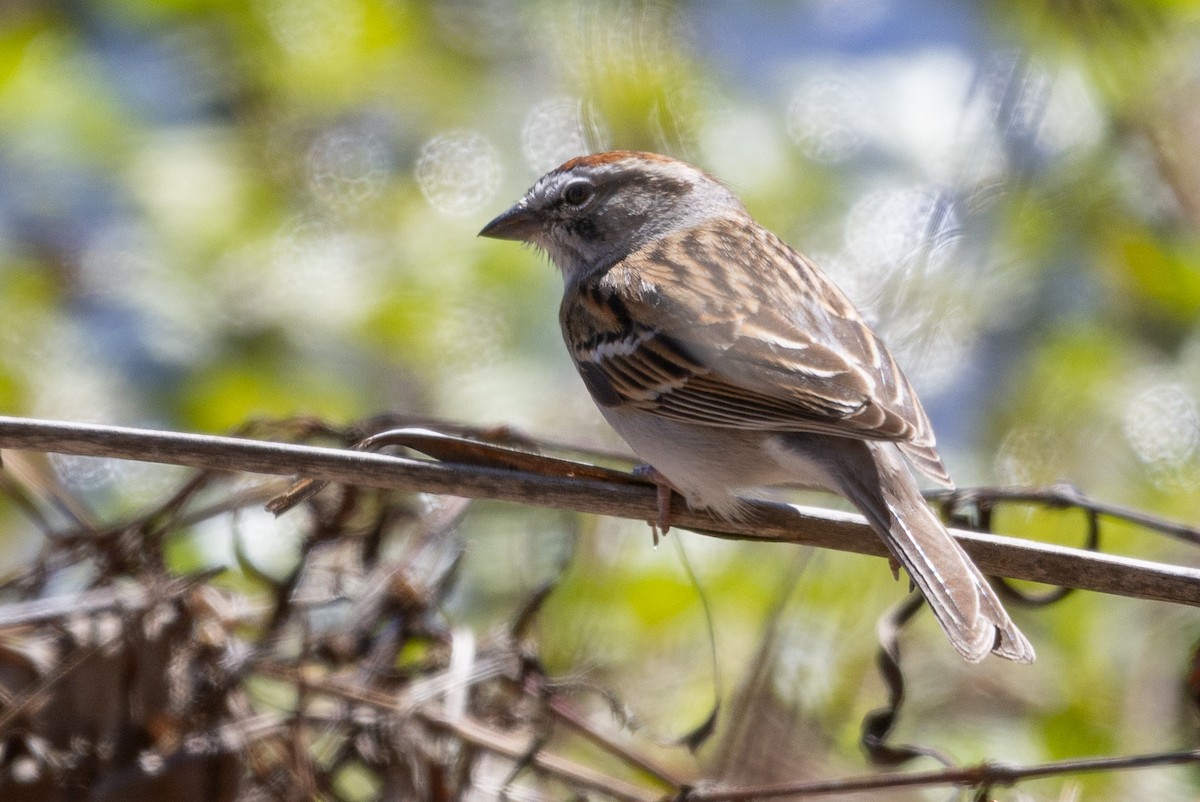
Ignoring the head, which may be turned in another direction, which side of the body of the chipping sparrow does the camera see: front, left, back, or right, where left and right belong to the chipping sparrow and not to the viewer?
left

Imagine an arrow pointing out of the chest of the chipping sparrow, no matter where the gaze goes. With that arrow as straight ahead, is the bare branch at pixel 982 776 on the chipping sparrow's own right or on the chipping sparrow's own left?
on the chipping sparrow's own left
